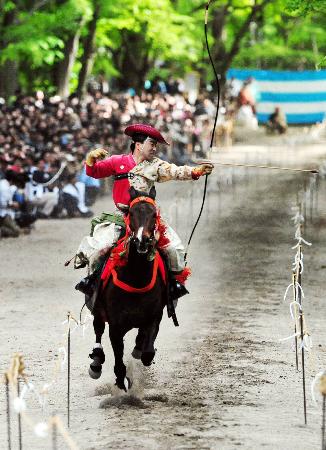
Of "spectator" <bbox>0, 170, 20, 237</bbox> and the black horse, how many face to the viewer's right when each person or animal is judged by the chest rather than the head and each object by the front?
1

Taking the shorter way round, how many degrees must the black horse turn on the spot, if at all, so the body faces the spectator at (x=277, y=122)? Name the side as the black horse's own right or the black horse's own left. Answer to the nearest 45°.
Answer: approximately 180°

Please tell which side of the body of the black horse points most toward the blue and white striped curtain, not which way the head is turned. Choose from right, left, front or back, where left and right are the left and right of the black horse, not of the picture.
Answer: back

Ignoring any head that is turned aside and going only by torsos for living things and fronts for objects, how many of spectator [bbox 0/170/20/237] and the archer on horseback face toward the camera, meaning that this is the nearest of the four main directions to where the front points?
1

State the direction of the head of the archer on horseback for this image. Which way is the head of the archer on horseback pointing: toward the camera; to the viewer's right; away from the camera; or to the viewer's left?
to the viewer's right

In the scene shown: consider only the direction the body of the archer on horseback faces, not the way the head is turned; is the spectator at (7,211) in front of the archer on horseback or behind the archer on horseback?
behind

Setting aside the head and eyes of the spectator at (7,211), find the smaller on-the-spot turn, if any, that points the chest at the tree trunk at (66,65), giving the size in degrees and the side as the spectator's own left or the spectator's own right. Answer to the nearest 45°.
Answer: approximately 90° to the spectator's own left

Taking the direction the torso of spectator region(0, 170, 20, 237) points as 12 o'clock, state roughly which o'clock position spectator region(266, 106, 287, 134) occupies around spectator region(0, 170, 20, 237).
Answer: spectator region(266, 106, 287, 134) is roughly at 10 o'clock from spectator region(0, 170, 20, 237).

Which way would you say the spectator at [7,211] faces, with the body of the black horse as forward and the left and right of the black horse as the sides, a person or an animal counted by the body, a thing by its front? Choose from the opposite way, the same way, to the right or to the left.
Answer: to the left

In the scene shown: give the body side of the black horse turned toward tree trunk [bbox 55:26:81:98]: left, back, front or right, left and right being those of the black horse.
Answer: back

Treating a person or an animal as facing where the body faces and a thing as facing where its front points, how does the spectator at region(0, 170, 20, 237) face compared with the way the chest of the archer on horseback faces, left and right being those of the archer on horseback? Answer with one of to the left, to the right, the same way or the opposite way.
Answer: to the left

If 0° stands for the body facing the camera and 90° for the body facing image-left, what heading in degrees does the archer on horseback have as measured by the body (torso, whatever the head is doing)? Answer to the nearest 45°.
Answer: approximately 0°

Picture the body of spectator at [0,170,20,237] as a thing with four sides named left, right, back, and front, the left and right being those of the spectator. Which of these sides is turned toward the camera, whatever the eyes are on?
right
